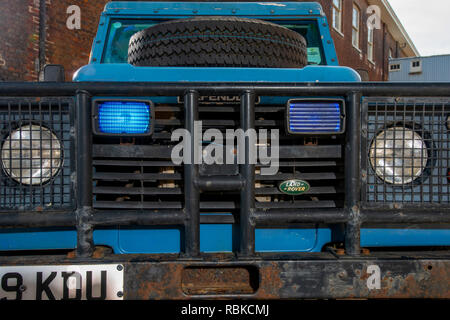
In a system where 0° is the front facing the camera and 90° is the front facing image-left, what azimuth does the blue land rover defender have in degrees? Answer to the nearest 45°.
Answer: approximately 0°
